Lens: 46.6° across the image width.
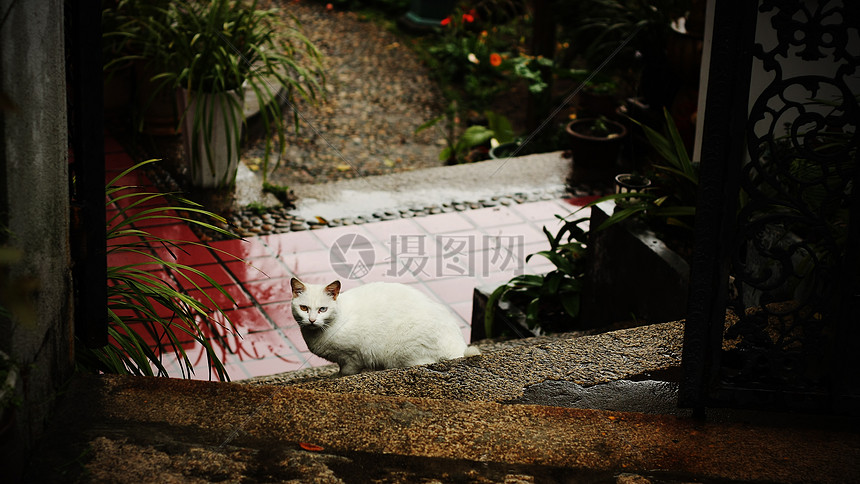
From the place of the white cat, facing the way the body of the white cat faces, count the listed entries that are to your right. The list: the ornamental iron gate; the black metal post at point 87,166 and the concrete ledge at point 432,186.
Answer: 1

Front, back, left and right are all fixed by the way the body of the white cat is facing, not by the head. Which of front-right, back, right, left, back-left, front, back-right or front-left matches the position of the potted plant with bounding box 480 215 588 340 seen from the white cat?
back-right

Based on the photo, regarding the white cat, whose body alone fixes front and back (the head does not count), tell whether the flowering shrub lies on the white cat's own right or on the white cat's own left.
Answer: on the white cat's own right

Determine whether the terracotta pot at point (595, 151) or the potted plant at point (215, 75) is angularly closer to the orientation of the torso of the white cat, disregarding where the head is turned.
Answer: the potted plant

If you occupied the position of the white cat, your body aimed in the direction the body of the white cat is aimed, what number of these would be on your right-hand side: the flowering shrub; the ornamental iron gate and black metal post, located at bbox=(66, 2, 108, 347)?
1

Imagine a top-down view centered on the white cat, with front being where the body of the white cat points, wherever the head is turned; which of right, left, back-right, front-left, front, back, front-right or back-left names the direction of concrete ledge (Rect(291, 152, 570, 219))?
right

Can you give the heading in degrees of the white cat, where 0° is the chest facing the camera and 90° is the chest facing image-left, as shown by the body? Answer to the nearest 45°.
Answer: approximately 90°

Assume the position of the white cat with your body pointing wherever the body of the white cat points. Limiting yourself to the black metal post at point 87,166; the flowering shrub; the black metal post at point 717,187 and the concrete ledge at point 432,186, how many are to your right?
2

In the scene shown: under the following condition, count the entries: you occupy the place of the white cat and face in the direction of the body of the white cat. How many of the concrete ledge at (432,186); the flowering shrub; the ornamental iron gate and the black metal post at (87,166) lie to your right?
2

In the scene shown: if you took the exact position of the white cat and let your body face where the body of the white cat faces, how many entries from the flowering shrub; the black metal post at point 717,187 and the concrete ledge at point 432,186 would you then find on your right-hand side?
2

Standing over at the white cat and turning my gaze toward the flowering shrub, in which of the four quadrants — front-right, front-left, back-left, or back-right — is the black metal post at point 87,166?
back-left

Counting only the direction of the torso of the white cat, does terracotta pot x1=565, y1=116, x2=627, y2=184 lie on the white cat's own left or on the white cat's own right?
on the white cat's own right
